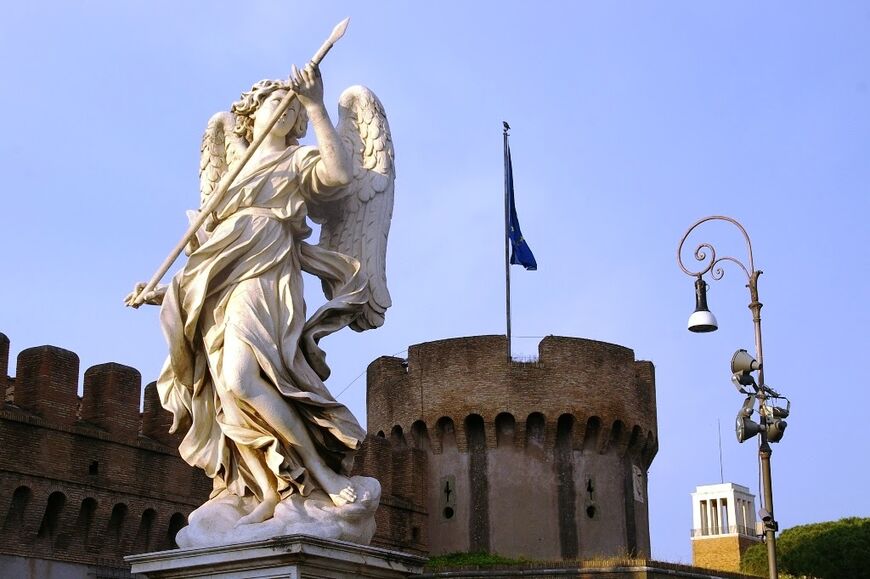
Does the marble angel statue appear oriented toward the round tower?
no

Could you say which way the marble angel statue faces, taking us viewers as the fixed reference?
facing the viewer

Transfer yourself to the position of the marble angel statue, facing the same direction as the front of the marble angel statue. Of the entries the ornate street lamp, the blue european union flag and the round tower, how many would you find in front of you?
0

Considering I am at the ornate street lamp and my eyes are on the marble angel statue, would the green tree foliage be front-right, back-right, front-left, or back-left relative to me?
back-right

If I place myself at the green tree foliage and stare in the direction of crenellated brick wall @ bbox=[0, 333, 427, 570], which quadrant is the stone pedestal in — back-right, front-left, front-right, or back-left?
front-left

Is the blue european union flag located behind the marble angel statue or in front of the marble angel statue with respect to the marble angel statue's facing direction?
behind

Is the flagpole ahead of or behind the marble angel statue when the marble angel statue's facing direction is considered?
behind

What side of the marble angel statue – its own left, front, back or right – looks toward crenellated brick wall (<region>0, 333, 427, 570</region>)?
back

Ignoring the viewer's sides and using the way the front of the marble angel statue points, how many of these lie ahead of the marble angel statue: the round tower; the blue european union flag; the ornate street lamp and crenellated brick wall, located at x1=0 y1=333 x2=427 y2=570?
0

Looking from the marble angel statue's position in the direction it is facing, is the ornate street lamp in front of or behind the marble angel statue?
behind

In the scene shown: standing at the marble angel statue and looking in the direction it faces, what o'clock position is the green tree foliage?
The green tree foliage is roughly at 7 o'clock from the marble angel statue.

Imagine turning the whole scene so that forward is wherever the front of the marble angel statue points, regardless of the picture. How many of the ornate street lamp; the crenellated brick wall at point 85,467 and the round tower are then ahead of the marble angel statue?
0

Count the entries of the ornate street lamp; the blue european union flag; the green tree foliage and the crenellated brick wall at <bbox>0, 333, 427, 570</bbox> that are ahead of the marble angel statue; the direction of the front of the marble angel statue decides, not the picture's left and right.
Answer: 0
